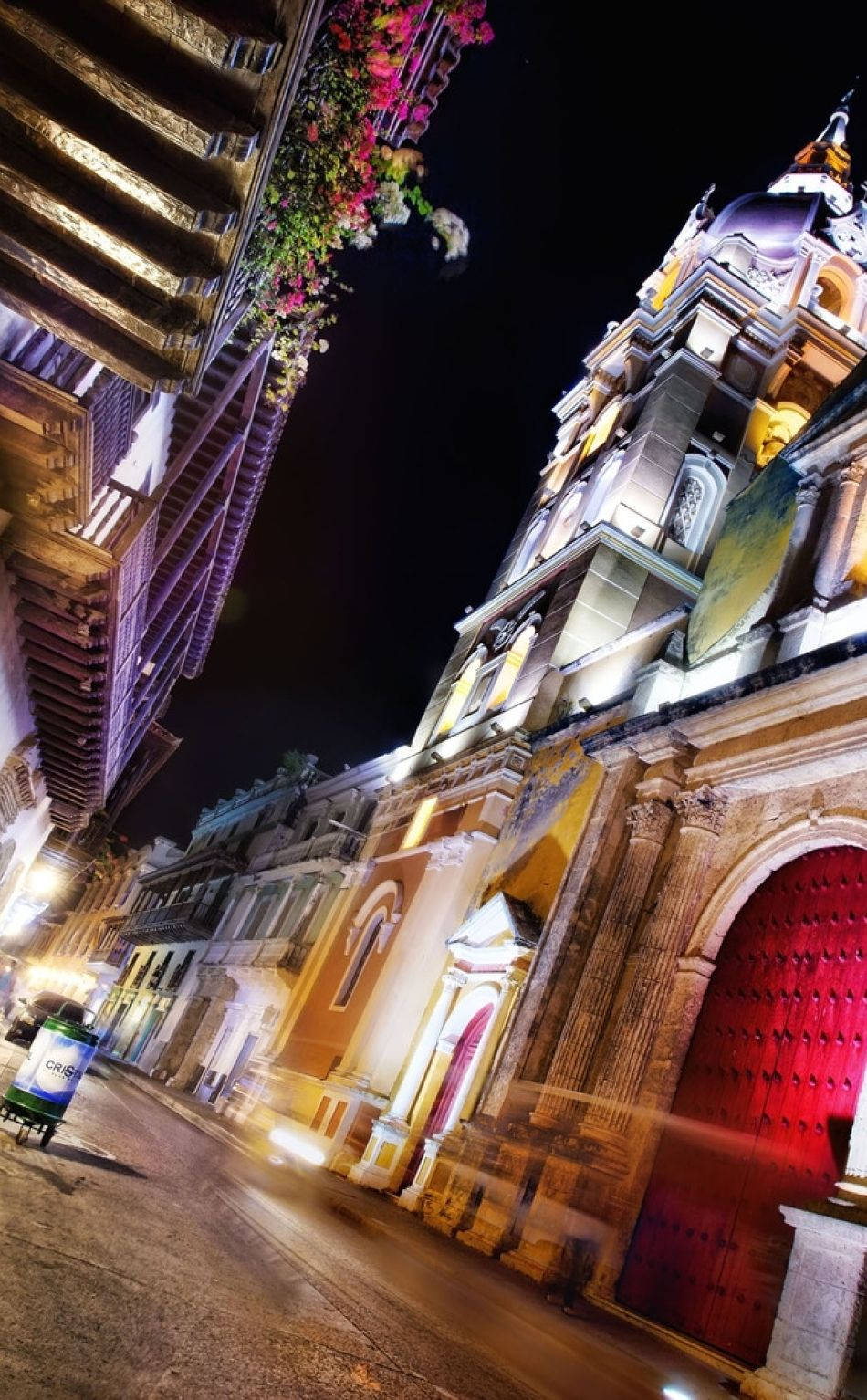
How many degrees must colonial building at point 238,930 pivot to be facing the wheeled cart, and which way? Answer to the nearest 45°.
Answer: approximately 45° to its left

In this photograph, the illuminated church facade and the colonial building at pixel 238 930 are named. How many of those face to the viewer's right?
0

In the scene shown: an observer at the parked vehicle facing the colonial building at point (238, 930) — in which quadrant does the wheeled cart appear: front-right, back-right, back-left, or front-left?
back-right

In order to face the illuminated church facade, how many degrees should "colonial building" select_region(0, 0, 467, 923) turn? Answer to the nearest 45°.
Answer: approximately 45° to its left

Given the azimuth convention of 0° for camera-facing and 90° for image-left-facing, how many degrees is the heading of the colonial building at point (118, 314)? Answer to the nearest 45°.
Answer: approximately 270°

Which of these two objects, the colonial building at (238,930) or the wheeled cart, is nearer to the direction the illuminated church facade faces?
the wheeled cart

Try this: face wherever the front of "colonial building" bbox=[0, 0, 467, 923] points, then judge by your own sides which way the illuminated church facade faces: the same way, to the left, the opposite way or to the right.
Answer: the opposite way

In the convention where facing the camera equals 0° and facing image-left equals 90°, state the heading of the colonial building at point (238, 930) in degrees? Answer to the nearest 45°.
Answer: approximately 45°

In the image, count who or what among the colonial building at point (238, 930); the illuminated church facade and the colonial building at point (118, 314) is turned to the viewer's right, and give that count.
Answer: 1

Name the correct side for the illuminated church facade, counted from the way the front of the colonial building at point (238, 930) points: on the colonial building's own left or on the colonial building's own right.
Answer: on the colonial building's own left

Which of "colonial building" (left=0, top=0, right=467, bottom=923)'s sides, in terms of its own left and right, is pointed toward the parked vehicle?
left

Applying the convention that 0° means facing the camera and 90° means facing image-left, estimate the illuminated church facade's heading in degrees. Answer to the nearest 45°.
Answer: approximately 45°
